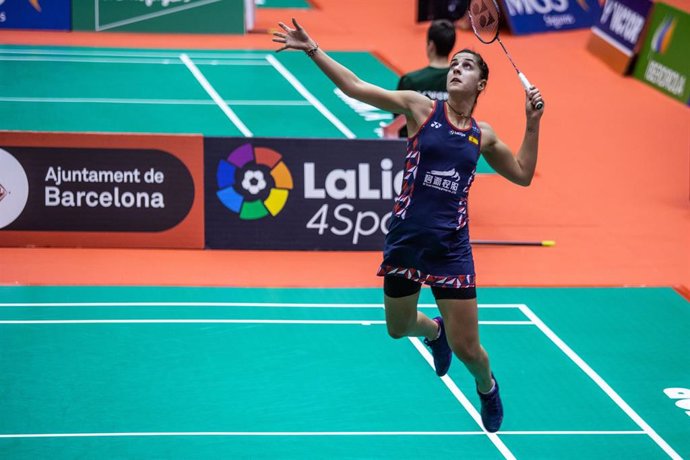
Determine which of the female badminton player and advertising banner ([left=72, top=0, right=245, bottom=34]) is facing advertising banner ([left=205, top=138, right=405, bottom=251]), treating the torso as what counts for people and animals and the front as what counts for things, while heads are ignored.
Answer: advertising banner ([left=72, top=0, right=245, bottom=34])

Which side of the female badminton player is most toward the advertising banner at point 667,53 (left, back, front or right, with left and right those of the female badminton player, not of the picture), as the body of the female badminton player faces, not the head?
back

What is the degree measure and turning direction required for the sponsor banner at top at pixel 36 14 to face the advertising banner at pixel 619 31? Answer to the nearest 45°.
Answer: approximately 90° to its left

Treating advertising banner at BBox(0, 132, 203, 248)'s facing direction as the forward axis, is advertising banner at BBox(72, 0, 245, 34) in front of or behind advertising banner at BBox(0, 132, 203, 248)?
behind

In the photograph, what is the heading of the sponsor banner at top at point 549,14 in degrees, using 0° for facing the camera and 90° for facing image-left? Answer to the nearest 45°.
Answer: approximately 0°

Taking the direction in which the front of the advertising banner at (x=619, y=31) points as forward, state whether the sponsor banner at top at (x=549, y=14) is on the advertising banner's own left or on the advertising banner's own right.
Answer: on the advertising banner's own right

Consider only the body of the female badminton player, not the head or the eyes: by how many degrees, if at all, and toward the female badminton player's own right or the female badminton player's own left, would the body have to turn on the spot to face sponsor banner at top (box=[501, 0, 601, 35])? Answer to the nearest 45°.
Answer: approximately 180°

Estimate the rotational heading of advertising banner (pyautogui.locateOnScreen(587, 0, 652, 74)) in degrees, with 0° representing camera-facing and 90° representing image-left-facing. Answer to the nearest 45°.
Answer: approximately 45°

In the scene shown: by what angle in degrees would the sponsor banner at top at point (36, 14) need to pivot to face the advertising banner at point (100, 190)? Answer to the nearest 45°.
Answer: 0° — it already faces it
